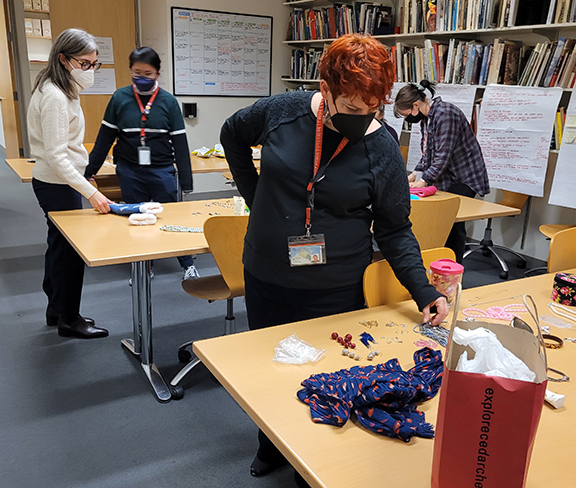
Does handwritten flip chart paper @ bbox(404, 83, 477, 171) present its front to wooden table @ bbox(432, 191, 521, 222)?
yes

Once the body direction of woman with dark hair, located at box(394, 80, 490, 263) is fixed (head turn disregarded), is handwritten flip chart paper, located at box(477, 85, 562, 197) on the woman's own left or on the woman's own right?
on the woman's own right

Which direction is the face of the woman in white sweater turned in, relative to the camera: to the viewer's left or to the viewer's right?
to the viewer's right

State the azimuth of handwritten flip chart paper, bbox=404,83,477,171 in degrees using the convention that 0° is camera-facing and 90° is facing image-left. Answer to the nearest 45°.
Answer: approximately 0°

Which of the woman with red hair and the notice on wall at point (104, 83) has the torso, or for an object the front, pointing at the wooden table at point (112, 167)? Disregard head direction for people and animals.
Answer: the notice on wall

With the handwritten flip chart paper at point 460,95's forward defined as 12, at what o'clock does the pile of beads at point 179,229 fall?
The pile of beads is roughly at 1 o'clock from the handwritten flip chart paper.

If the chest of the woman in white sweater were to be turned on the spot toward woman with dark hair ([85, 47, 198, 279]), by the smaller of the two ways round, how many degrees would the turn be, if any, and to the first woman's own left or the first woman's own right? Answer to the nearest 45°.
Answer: approximately 45° to the first woman's own left

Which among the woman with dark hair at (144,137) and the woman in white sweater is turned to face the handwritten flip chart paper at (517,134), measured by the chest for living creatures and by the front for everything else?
the woman in white sweater

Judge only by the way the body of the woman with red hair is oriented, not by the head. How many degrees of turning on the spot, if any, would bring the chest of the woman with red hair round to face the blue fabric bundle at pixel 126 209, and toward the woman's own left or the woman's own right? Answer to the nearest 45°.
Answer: approximately 135° to the woman's own right

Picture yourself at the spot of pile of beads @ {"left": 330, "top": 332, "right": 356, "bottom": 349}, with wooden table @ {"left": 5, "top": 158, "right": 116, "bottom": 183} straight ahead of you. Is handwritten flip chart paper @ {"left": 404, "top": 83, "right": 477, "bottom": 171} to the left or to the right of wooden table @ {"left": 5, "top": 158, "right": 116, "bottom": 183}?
right
